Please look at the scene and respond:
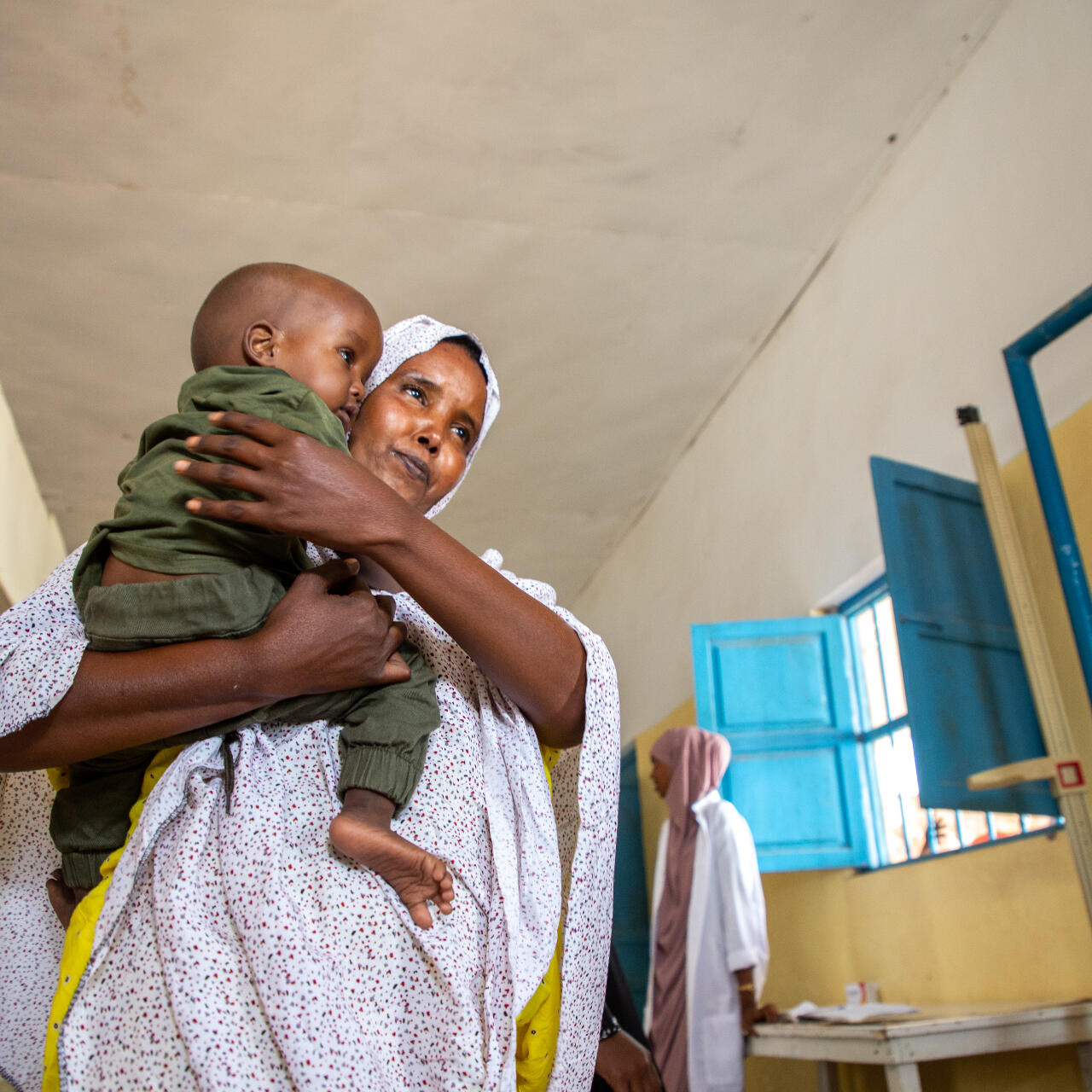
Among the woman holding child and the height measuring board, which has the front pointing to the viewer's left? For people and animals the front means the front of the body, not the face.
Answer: the height measuring board

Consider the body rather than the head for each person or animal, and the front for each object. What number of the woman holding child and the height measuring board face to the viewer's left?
1

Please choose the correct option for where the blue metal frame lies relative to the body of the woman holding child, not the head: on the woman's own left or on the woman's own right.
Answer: on the woman's own left

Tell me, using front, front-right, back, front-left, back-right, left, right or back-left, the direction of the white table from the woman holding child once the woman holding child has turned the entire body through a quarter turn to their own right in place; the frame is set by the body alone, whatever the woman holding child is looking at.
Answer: back-right

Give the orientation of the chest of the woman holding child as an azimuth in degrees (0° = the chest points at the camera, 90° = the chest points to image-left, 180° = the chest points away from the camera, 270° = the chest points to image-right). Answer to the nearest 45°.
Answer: approximately 0°

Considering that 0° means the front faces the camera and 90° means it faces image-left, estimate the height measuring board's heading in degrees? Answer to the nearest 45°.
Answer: approximately 90°
